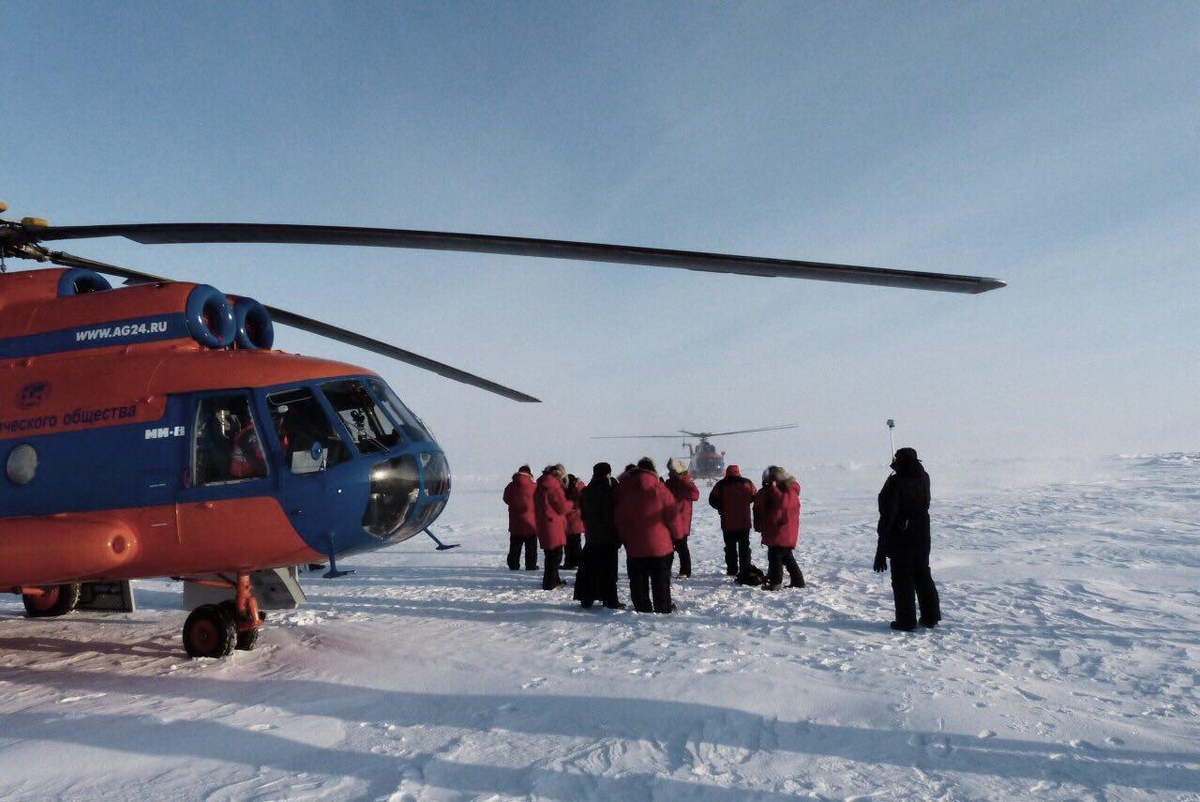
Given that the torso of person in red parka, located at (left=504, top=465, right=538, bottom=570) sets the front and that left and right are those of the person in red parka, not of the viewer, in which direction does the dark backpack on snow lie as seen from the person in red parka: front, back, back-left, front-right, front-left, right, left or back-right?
back-right

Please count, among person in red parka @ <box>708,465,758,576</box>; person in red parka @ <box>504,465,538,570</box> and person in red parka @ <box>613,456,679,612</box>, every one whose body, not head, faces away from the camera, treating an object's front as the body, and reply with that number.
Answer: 3

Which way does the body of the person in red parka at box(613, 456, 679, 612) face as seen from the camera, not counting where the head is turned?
away from the camera

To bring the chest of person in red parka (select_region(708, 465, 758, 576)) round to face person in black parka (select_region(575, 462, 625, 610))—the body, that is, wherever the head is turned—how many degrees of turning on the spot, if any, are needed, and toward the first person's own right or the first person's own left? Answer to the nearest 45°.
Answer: approximately 135° to the first person's own left

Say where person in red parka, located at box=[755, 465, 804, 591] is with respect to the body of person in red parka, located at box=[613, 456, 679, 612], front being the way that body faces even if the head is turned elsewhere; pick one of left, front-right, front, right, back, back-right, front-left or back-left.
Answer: front-right

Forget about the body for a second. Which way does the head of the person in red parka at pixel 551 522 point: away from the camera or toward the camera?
away from the camera

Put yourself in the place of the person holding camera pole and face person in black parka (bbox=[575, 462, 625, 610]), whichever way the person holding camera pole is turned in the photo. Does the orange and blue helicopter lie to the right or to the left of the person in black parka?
left

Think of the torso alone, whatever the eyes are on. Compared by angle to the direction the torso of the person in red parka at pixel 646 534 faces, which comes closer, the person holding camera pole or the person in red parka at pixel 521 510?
the person in red parka

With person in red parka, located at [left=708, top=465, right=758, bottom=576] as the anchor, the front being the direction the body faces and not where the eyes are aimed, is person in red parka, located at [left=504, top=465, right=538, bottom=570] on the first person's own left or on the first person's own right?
on the first person's own left

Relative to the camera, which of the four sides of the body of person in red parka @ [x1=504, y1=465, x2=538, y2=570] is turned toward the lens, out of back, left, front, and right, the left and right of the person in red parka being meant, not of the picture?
back

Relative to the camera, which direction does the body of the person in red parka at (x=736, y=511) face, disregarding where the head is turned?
away from the camera

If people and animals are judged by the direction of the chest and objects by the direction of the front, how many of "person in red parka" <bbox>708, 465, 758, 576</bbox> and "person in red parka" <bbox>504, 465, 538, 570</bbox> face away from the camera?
2

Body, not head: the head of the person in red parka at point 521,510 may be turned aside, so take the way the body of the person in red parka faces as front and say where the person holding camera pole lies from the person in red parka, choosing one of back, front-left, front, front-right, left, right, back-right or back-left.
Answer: back-right
